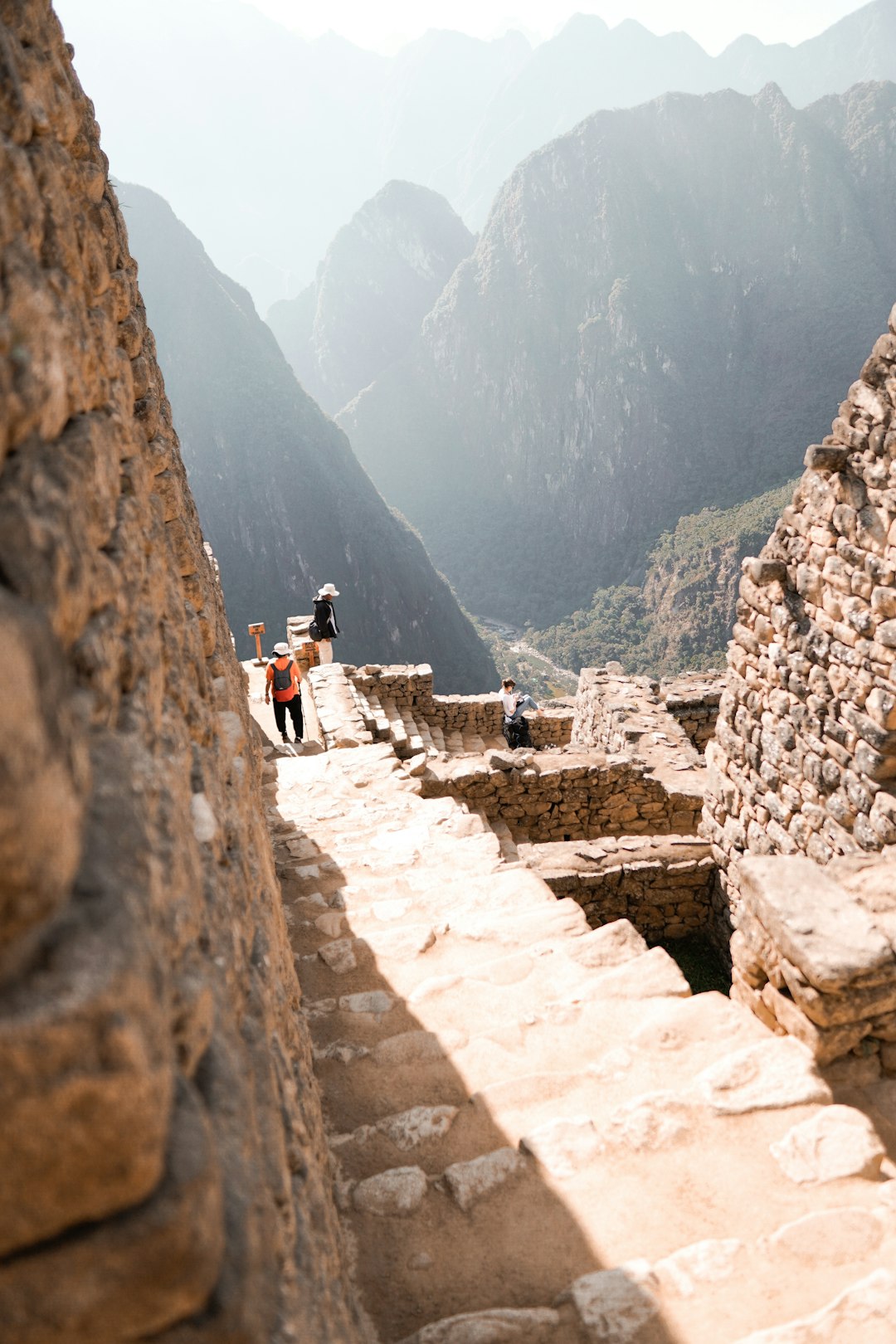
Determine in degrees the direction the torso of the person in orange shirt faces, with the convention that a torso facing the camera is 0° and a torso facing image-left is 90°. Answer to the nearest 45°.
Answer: approximately 180°

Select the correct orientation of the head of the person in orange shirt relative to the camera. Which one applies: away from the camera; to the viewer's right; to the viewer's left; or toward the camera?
away from the camera

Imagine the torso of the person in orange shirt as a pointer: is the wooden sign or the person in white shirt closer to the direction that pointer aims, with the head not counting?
the wooden sign

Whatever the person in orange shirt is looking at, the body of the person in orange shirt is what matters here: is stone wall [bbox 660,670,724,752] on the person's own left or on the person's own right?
on the person's own right

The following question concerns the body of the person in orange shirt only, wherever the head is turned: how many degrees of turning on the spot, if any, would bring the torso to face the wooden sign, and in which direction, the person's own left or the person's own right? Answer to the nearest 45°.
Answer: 0° — they already face it

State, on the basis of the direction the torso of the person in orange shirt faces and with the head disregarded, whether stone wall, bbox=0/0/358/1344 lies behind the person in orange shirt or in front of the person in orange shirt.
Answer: behind

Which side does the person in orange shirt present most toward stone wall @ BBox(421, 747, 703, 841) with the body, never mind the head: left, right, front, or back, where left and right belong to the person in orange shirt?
right

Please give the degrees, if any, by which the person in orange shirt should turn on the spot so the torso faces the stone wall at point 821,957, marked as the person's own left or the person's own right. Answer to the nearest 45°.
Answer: approximately 180°

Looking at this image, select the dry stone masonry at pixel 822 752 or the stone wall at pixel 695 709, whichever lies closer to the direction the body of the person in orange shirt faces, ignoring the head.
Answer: the stone wall
